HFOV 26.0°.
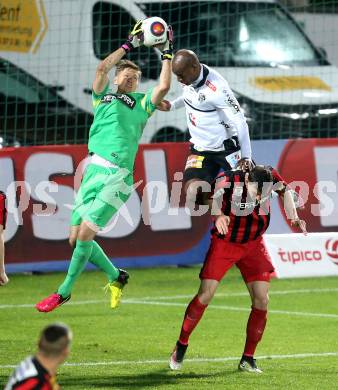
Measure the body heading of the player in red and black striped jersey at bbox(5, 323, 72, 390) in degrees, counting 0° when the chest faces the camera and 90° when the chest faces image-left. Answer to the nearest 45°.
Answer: approximately 225°

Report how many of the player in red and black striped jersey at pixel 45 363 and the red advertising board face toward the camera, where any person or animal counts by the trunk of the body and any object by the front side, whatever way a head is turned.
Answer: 1

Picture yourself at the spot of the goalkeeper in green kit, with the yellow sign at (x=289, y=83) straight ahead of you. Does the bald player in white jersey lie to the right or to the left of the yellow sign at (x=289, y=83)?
right

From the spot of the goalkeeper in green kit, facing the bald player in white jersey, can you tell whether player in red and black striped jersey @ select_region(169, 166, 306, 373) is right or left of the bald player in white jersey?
right

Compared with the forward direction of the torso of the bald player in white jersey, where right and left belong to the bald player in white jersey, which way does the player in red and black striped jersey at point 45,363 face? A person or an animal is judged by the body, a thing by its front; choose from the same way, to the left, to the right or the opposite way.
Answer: the opposite way

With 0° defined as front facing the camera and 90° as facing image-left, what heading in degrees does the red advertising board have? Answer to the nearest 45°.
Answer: approximately 0°
